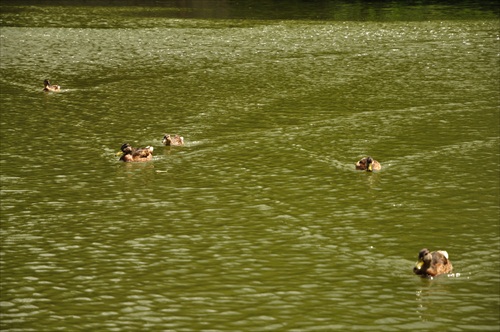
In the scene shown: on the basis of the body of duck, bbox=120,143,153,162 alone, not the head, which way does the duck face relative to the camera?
to the viewer's left

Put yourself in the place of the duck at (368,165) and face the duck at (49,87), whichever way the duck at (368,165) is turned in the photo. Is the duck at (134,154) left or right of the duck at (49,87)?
left

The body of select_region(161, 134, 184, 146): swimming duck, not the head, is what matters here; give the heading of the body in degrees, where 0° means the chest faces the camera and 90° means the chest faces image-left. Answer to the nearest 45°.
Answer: approximately 90°

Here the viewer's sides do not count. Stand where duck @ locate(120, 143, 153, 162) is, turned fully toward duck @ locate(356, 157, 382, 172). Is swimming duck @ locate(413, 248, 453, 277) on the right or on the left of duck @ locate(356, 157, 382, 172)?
right

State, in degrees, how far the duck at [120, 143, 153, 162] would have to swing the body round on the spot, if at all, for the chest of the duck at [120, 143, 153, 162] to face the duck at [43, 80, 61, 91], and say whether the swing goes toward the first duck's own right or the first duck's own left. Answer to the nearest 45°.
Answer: approximately 90° to the first duck's own right

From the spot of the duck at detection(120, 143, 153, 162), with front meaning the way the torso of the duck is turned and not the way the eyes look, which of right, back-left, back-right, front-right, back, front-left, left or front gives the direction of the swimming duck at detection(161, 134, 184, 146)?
back-right

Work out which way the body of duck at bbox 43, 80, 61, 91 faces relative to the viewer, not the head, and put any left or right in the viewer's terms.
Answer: facing to the left of the viewer

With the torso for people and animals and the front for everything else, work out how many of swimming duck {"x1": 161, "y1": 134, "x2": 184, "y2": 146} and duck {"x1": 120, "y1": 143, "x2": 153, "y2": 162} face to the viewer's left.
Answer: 2

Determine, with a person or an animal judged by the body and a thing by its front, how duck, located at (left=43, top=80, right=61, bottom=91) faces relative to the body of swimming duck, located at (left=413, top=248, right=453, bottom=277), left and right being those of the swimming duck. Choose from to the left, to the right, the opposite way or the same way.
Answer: the same way

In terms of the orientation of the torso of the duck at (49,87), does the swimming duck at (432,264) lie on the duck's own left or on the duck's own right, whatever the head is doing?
on the duck's own left

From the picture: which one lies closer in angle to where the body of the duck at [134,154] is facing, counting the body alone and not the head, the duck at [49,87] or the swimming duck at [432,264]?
the duck

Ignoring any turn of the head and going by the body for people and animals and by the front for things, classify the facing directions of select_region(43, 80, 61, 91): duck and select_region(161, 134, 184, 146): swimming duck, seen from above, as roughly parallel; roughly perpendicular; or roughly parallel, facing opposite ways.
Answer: roughly parallel

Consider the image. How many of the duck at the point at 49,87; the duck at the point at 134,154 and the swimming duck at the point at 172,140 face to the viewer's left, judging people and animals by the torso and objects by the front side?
3

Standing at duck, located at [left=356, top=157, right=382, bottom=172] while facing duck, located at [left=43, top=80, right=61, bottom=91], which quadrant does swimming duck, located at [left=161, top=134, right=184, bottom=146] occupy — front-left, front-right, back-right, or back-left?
front-left

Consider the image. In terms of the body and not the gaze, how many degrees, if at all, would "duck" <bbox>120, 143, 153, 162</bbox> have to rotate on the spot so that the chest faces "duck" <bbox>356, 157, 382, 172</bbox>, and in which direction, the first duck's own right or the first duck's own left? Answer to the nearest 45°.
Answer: approximately 180°

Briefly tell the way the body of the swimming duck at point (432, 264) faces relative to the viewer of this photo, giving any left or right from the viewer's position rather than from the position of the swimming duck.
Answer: facing the viewer and to the left of the viewer
